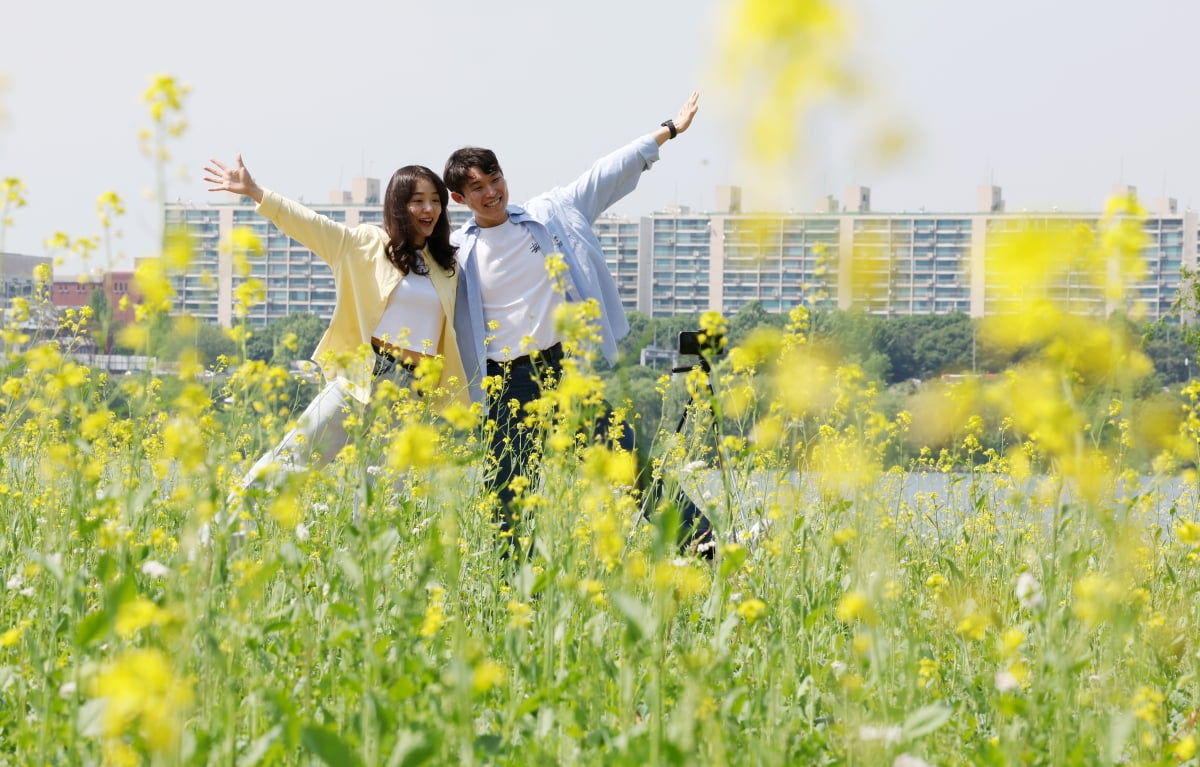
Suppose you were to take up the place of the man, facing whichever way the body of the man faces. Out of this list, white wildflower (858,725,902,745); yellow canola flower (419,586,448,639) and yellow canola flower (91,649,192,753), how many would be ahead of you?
3

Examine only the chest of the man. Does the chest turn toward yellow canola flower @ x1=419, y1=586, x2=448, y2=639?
yes

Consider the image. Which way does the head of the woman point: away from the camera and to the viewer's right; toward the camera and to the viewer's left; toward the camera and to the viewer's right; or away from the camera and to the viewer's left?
toward the camera and to the viewer's right

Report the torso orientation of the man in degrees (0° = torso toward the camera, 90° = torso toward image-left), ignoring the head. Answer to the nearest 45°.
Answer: approximately 0°
